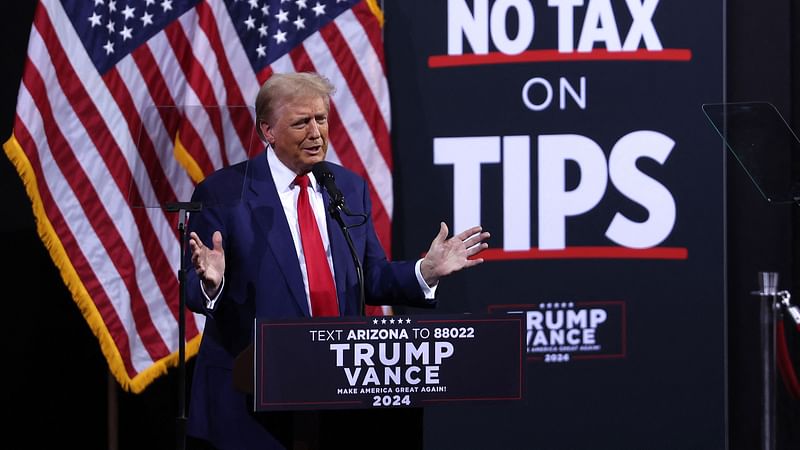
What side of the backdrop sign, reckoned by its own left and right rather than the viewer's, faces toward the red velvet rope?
left

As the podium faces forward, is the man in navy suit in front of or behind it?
behind

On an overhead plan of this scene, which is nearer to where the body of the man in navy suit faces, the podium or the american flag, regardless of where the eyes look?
the podium

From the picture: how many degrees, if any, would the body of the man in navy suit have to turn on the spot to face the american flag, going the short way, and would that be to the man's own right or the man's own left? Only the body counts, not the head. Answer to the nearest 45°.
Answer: approximately 180°

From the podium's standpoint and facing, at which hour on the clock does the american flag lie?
The american flag is roughly at 5 o'clock from the podium.

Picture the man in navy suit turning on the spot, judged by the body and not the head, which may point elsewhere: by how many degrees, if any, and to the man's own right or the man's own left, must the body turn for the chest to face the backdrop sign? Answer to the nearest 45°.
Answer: approximately 90° to the man's own left

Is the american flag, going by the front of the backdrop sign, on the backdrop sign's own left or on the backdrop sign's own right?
on the backdrop sign's own right

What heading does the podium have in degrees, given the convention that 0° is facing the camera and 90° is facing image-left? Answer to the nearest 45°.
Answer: approximately 0°

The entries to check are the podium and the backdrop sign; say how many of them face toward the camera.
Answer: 2

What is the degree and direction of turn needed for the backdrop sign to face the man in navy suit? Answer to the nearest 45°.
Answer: approximately 45° to its right

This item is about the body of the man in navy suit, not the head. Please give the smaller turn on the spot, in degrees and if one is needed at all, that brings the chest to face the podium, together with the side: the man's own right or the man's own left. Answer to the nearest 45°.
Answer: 0° — they already face it

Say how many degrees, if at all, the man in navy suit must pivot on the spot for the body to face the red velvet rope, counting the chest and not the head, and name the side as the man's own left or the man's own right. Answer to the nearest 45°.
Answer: approximately 90° to the man's own left
